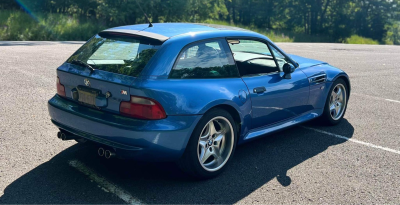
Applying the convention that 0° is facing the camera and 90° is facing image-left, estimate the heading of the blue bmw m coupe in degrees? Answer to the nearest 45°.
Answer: approximately 225°
